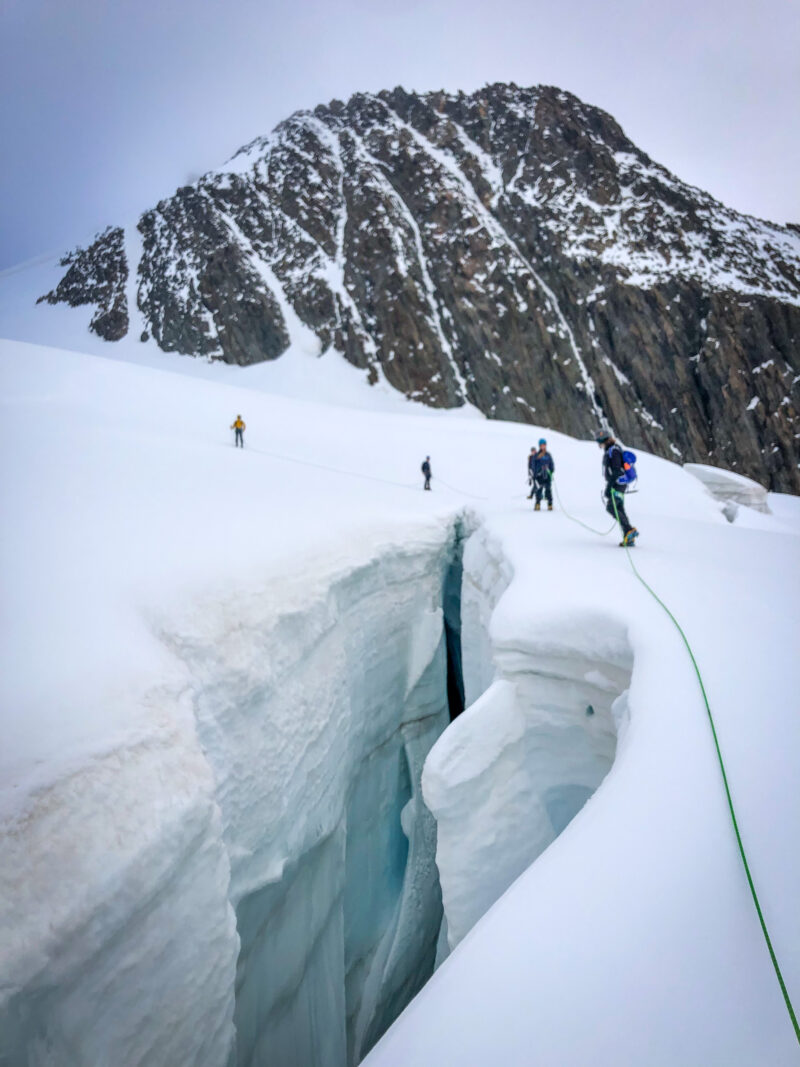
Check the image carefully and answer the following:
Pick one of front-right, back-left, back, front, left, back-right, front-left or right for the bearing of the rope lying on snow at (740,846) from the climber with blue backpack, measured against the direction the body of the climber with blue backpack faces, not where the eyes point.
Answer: left

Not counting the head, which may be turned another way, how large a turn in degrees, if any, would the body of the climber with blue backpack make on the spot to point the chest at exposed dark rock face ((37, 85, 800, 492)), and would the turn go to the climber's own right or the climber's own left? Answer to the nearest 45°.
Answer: approximately 90° to the climber's own right

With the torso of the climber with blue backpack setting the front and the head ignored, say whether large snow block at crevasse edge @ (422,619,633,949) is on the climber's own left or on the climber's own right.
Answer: on the climber's own left

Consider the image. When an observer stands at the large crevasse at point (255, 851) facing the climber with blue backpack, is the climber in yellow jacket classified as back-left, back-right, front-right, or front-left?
front-left

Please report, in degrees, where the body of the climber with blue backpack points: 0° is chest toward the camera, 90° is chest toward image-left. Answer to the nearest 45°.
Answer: approximately 90°

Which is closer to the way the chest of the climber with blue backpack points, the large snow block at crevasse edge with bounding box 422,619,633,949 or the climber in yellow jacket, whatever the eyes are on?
the climber in yellow jacket
